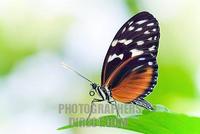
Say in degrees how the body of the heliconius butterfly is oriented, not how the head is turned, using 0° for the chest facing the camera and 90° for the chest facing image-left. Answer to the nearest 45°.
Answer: approximately 90°

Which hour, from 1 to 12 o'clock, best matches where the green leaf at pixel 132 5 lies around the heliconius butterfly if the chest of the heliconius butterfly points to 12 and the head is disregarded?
The green leaf is roughly at 3 o'clock from the heliconius butterfly.
